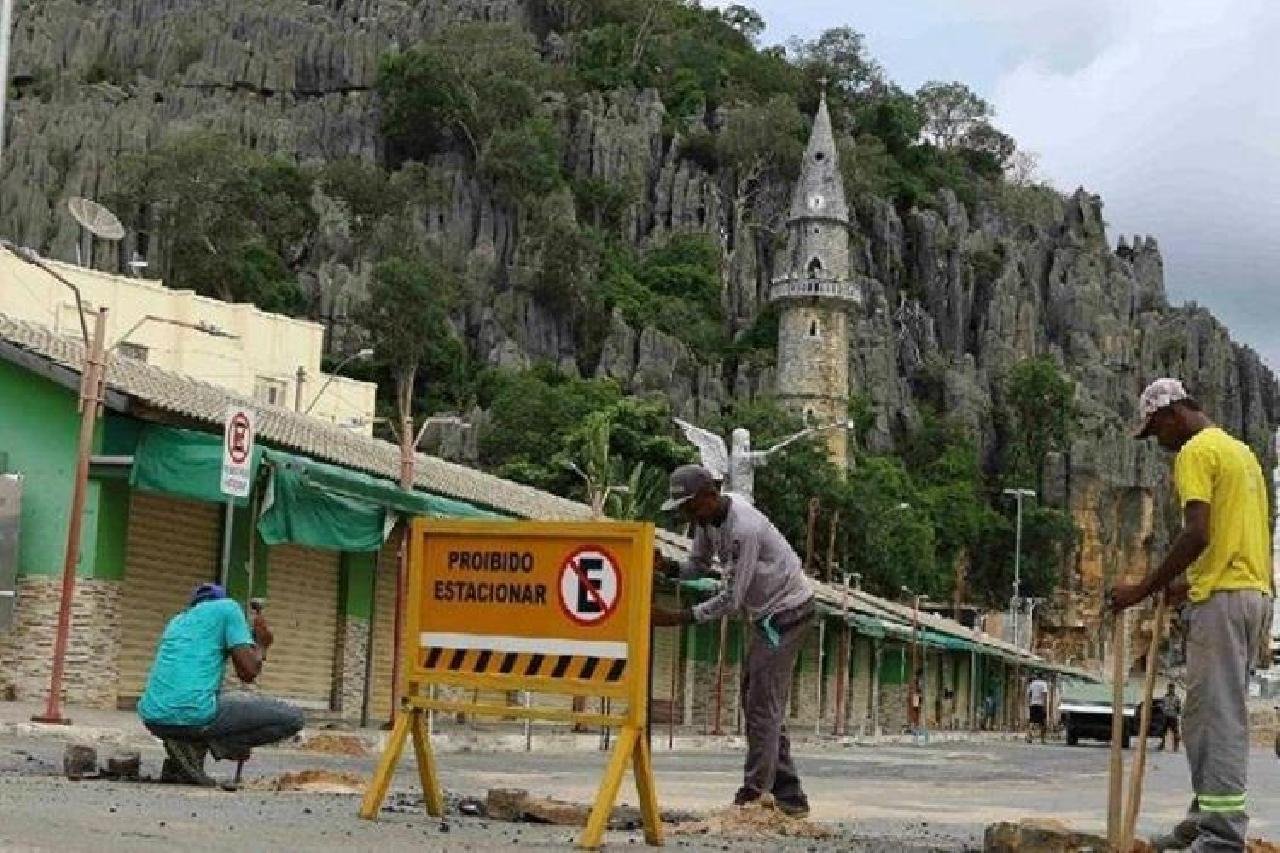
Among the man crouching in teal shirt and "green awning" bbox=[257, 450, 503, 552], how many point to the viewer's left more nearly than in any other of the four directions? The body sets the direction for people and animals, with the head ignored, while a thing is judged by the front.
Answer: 0

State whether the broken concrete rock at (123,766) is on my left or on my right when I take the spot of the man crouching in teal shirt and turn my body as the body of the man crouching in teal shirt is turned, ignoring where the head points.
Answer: on my left

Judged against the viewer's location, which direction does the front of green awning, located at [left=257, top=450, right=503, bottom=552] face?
facing the viewer and to the right of the viewer

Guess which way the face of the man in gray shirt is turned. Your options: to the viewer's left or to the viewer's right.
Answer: to the viewer's left

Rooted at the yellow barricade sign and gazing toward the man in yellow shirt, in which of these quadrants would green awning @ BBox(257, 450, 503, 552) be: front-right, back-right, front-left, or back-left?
back-left

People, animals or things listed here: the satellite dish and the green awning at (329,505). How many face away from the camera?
0

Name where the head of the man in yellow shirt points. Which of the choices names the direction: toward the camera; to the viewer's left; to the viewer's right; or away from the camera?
to the viewer's left

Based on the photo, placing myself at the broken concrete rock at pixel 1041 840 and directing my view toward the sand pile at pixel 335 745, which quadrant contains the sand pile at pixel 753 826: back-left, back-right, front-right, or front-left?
front-left

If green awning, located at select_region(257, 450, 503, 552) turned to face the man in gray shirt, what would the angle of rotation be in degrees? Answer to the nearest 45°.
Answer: approximately 45° to its right
